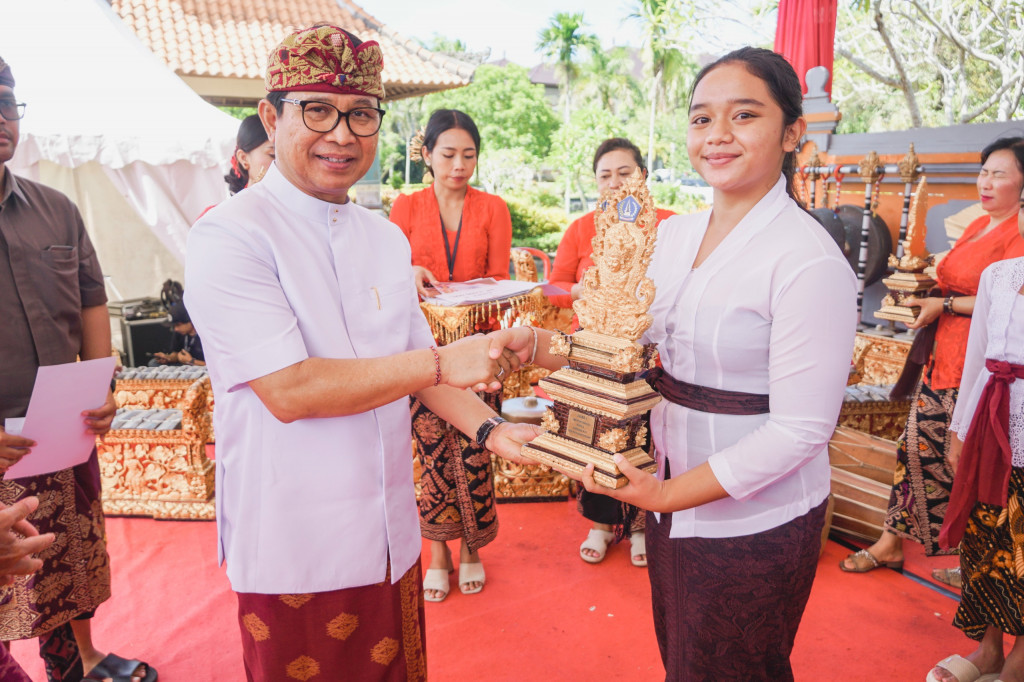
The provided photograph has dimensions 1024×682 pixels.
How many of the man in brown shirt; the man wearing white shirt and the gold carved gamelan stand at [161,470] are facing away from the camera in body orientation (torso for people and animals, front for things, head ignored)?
0

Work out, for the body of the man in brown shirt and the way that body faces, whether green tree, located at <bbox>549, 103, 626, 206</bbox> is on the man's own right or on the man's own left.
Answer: on the man's own left

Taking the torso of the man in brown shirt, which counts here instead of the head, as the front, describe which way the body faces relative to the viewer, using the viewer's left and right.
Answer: facing the viewer and to the right of the viewer

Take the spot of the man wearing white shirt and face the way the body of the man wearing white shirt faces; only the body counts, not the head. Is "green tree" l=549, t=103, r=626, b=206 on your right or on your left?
on your left

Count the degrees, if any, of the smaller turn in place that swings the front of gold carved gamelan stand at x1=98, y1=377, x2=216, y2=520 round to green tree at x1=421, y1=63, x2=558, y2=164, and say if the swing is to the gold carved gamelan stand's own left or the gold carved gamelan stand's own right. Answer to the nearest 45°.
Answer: approximately 135° to the gold carved gamelan stand's own left

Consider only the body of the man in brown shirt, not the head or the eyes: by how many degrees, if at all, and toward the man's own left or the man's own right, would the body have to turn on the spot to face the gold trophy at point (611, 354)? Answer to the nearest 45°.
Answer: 0° — they already face it

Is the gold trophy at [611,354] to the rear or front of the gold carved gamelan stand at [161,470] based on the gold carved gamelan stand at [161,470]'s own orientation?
to the front

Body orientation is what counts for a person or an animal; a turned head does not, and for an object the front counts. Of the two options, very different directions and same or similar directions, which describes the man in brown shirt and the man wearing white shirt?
same or similar directions

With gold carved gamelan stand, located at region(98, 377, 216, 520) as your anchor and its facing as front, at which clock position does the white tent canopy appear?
The white tent canopy is roughly at 6 o'clock from the gold carved gamelan stand.

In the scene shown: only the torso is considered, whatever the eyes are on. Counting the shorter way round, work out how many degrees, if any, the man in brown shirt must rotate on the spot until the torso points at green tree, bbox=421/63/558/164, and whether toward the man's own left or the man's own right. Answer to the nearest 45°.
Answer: approximately 90° to the man's own left

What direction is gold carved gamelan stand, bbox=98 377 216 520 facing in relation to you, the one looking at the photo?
facing the viewer
